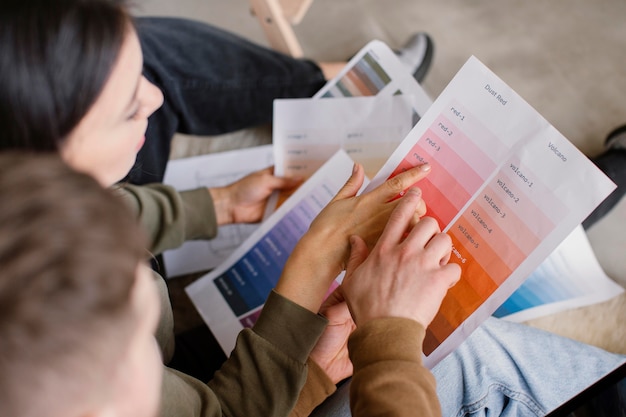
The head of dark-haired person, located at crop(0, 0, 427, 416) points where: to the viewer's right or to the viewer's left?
to the viewer's right

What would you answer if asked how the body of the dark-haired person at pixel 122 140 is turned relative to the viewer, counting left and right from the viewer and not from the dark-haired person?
facing to the right of the viewer

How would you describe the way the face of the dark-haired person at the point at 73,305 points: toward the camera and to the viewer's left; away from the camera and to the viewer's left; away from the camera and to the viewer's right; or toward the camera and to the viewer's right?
away from the camera and to the viewer's right

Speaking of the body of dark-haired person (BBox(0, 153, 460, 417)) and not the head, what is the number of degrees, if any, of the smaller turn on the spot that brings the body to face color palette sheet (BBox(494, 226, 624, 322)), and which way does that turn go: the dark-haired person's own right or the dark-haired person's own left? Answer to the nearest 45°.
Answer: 0° — they already face it

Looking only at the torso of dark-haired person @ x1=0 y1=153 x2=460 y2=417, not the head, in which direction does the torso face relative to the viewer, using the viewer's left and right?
facing away from the viewer and to the right of the viewer
